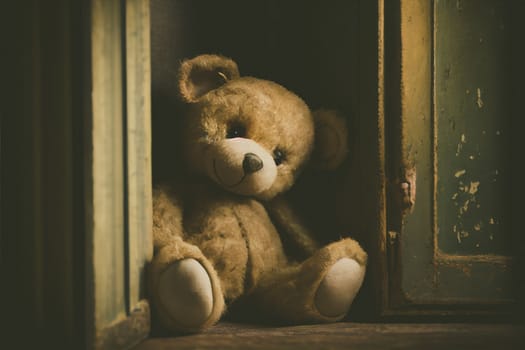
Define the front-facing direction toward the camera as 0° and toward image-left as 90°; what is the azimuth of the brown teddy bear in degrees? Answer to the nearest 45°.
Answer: approximately 315°
